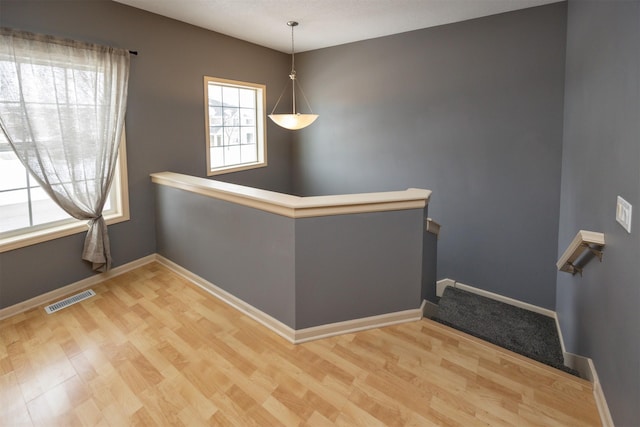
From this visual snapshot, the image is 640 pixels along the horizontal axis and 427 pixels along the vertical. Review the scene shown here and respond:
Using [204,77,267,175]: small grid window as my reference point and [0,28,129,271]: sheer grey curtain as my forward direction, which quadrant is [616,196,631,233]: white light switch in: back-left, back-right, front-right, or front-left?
front-left

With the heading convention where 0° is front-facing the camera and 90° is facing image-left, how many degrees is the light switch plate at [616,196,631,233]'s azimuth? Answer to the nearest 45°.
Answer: approximately 45°

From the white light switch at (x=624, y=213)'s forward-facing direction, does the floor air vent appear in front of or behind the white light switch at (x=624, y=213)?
in front

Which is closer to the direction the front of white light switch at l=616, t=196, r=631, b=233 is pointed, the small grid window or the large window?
the large window

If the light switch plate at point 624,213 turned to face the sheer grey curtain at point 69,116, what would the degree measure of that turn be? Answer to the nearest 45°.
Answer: approximately 45° to its right
